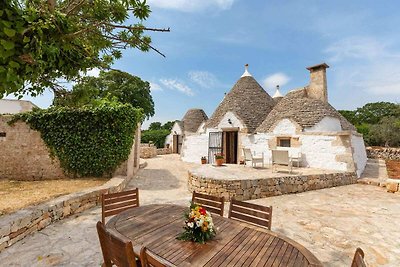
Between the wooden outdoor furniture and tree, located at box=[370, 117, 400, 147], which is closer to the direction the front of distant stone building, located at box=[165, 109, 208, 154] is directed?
the wooden outdoor furniture

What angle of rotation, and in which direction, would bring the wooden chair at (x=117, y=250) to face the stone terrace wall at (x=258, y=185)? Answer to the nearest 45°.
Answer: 0° — it already faces it

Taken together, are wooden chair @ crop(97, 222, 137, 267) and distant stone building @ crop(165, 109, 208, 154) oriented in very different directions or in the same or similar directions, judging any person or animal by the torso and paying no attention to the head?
very different directions

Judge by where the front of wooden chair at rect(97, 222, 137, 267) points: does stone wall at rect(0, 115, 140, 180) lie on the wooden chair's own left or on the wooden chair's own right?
on the wooden chair's own left

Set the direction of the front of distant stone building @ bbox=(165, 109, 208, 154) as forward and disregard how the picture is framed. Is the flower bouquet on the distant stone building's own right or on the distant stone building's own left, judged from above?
on the distant stone building's own left

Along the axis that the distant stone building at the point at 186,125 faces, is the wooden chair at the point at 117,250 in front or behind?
in front

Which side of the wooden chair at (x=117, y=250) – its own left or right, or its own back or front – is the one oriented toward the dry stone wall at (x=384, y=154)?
front

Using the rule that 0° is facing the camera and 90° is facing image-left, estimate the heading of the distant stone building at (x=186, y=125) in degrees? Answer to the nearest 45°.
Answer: approximately 45°

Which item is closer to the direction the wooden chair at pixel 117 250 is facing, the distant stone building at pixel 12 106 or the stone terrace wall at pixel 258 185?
the stone terrace wall

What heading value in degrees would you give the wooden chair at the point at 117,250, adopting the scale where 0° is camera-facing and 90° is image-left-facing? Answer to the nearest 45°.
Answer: approximately 225°

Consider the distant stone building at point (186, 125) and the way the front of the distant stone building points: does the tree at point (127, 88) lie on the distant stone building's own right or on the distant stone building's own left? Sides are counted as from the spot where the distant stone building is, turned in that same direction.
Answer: on the distant stone building's own right

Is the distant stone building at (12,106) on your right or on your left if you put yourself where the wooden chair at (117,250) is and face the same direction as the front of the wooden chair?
on your left

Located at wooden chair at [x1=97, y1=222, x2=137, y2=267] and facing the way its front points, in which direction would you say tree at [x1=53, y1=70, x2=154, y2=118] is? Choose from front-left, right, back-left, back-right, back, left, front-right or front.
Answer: front-left

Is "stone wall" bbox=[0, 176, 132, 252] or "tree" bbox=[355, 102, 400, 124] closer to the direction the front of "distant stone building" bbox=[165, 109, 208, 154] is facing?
the stone wall

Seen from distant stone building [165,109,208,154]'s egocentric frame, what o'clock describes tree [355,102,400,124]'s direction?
The tree is roughly at 7 o'clock from the distant stone building.
